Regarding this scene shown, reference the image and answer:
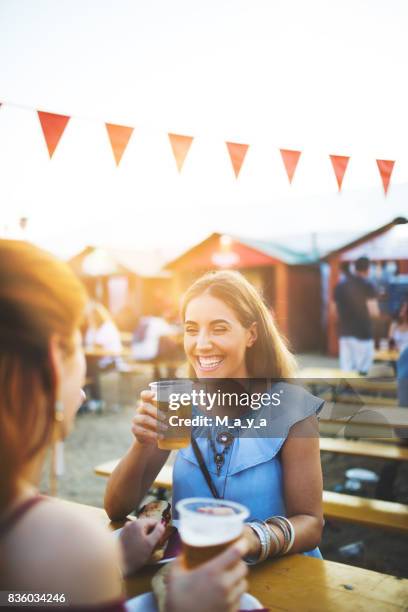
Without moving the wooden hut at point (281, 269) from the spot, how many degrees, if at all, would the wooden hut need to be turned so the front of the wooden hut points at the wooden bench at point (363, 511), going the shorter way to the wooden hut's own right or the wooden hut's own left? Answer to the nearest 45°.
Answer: approximately 45° to the wooden hut's own left

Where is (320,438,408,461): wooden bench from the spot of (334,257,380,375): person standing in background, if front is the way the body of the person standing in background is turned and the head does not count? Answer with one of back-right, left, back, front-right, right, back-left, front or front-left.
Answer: back-right

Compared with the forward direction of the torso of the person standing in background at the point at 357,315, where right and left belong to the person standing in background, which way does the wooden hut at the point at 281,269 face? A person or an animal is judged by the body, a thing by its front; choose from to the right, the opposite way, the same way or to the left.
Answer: the opposite way

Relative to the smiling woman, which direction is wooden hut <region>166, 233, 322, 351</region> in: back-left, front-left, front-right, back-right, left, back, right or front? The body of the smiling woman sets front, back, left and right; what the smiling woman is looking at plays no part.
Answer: back-right

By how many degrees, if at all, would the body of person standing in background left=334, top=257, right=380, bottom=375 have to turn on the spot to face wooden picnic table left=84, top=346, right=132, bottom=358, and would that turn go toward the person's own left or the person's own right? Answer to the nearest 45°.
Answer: approximately 135° to the person's own left

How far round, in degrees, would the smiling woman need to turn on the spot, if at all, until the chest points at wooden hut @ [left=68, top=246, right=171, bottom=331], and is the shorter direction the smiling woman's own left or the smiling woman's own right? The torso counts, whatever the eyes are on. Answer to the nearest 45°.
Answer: approximately 135° to the smiling woman's own right

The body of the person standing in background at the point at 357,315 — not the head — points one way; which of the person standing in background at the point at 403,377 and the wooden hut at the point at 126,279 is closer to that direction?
the wooden hut

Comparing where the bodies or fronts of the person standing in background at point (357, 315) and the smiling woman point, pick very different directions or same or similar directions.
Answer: very different directions

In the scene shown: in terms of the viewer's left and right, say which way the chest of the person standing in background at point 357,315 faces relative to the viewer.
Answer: facing away from the viewer and to the right of the viewer
